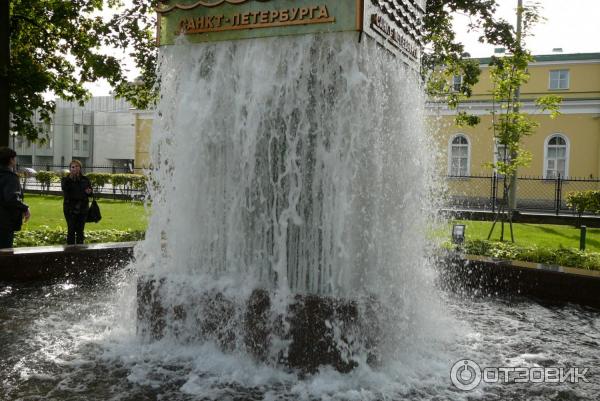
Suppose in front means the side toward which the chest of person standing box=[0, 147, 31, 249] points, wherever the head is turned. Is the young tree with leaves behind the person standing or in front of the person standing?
in front

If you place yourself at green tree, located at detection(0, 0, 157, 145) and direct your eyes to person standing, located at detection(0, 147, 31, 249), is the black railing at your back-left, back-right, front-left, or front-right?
back-left

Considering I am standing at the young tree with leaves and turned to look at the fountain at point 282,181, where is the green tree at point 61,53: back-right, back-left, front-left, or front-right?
front-right

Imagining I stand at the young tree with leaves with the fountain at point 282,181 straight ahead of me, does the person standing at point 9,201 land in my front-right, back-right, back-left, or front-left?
front-right

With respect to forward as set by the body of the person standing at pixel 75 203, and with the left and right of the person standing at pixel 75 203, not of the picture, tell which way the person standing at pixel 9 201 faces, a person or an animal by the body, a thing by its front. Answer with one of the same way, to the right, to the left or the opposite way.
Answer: to the left

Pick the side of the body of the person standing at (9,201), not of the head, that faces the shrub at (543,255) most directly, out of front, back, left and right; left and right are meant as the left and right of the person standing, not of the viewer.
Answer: front

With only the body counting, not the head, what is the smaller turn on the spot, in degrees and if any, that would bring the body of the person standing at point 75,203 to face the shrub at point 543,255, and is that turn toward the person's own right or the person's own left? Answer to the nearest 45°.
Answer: approximately 45° to the person's own left

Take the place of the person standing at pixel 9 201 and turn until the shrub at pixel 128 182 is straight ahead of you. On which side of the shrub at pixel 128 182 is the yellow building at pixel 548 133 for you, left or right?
right

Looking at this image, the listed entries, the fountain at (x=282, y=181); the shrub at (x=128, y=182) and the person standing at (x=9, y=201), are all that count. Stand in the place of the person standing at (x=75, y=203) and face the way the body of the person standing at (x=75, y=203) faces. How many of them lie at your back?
1

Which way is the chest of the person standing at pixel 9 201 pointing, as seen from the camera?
to the viewer's right

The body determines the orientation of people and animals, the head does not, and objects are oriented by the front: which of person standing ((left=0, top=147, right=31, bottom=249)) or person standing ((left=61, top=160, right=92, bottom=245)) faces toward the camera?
person standing ((left=61, top=160, right=92, bottom=245))

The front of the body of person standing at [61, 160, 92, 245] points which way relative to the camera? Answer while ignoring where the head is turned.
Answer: toward the camera

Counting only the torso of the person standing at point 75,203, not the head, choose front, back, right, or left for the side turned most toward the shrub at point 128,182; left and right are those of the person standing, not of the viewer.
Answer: back

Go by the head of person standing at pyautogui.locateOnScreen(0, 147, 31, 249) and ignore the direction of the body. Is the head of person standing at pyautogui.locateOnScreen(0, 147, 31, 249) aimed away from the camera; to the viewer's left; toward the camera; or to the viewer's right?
to the viewer's right
